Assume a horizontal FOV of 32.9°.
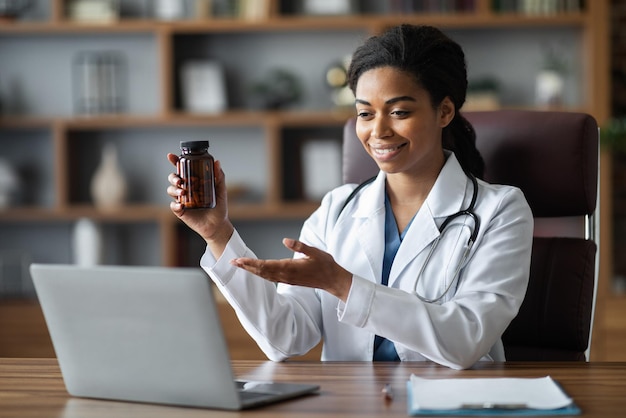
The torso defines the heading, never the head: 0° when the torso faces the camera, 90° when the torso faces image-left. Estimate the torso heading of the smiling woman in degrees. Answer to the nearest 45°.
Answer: approximately 45°

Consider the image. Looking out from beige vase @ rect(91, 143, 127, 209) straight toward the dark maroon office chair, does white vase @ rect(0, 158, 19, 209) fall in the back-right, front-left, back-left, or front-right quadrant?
back-right

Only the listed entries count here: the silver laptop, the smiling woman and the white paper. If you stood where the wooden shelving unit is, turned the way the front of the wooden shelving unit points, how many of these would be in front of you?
3

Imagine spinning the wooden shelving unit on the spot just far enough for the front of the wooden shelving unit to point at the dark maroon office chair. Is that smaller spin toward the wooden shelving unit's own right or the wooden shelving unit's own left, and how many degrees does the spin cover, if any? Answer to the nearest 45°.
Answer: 0° — it already faces it

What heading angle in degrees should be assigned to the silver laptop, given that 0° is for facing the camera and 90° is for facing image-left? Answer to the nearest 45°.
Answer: approximately 225°

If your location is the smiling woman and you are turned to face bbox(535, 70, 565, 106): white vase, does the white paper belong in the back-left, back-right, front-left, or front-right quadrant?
back-right

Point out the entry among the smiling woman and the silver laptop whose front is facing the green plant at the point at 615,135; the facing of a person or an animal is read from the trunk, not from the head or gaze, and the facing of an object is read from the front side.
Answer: the silver laptop

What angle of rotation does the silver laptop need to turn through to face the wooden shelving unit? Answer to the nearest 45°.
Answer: approximately 45° to its left

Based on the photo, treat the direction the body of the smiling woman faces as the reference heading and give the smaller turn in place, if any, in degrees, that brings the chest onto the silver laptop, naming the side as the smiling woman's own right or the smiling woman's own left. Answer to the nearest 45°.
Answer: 0° — they already face it

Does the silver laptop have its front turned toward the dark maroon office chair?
yes

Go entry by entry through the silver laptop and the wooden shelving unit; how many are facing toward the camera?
1

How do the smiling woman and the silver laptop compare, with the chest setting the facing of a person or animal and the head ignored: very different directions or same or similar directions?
very different directions
